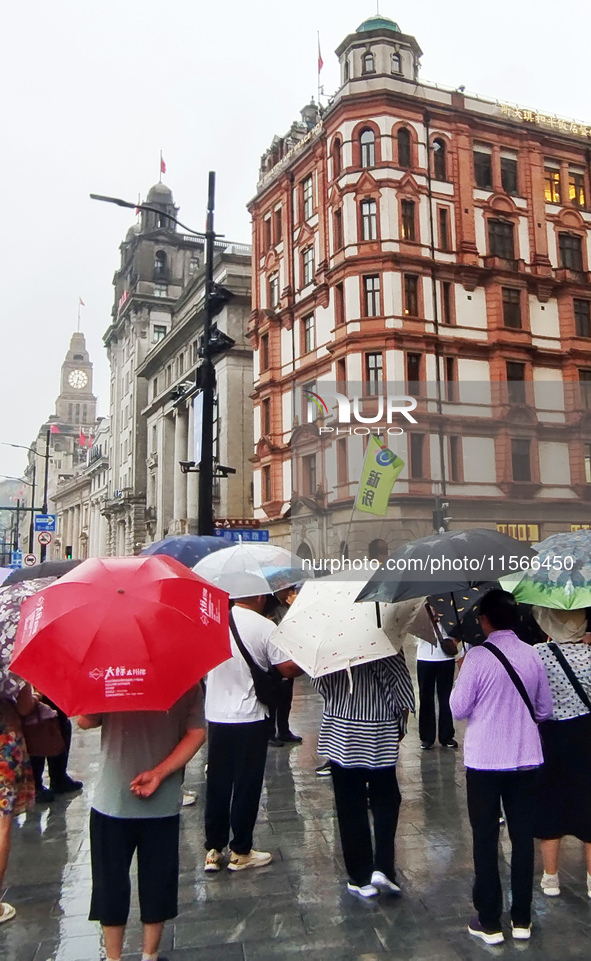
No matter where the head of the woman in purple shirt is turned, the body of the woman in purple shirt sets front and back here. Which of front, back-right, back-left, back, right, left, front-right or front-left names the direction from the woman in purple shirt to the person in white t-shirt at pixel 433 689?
front

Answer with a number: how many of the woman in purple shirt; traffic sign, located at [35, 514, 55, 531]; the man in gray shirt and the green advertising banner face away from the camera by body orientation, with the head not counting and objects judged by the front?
2

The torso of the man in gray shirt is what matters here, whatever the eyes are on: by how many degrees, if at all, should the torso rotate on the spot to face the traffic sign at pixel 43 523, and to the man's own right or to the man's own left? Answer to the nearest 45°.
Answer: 0° — they already face it

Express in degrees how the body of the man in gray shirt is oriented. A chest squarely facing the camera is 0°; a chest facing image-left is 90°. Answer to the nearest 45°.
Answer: approximately 180°

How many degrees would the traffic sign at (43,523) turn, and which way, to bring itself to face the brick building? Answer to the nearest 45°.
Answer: approximately 45° to its left

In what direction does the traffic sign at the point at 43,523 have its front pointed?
toward the camera

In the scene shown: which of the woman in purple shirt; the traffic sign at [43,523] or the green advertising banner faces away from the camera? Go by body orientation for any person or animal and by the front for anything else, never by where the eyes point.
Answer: the woman in purple shirt

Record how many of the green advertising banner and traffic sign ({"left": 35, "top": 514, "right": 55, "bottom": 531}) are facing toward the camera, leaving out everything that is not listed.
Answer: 2

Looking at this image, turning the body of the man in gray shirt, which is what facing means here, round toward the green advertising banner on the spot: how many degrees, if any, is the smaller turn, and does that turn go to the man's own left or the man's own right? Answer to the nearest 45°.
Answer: approximately 45° to the man's own right

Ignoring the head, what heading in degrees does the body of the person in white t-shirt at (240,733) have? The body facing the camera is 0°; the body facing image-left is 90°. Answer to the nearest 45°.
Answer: approximately 225°

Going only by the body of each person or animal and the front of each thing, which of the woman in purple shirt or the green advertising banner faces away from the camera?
the woman in purple shirt

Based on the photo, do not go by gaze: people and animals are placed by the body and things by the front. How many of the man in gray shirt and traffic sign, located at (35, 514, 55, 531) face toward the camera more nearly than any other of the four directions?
1

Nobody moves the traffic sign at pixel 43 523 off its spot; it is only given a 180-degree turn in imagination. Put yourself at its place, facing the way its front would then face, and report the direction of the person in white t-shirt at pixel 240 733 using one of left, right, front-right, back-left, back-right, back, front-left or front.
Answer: back

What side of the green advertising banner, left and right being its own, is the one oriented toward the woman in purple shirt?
front

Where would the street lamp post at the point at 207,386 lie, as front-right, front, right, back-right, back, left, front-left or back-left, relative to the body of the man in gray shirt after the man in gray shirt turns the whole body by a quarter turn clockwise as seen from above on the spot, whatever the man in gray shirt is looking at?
left

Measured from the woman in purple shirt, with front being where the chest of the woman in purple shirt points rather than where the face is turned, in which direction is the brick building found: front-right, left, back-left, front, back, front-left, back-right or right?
front

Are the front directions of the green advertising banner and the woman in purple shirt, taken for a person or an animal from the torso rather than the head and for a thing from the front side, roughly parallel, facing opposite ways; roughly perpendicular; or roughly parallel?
roughly parallel, facing opposite ways

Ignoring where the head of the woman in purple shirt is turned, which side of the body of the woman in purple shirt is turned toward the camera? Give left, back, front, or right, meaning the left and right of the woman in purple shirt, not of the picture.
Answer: back
